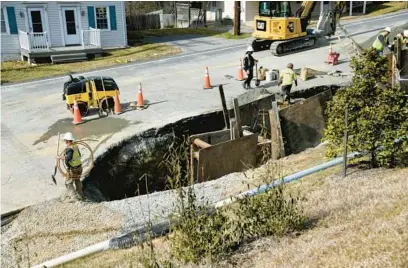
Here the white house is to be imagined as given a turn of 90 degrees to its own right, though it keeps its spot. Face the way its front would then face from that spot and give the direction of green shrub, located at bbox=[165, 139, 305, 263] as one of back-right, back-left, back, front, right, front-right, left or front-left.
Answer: left

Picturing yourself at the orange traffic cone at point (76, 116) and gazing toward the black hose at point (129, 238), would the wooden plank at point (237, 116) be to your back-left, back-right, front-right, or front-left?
front-left

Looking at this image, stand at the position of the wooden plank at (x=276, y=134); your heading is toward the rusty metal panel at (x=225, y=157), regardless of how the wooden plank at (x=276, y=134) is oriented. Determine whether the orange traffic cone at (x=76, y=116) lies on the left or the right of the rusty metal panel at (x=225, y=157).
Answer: right

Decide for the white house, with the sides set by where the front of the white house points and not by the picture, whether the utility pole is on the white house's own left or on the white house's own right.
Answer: on the white house's own left

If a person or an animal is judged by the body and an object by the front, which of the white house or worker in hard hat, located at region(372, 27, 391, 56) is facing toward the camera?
the white house

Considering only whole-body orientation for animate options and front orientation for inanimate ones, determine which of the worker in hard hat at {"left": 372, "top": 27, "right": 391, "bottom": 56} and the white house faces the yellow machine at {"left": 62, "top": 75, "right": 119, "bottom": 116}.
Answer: the white house

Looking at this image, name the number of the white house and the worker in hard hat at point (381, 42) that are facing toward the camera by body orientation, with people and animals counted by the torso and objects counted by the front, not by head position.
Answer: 1

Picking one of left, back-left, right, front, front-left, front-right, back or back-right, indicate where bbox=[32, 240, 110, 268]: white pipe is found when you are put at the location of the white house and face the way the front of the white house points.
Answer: front

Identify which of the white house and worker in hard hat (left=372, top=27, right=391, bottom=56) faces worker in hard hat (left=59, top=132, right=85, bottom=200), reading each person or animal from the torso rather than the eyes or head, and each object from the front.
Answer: the white house

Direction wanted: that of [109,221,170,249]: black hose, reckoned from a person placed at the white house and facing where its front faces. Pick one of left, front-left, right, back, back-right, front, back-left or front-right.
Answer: front

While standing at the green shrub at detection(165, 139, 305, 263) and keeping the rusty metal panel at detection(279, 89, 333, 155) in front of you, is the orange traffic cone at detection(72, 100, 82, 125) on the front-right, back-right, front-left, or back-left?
front-left

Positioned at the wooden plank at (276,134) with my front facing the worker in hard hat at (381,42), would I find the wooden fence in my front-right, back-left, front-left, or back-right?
front-left

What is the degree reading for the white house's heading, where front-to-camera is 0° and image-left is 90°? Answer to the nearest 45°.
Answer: approximately 0°

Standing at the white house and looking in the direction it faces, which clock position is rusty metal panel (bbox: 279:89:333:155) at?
The rusty metal panel is roughly at 11 o'clock from the white house.
